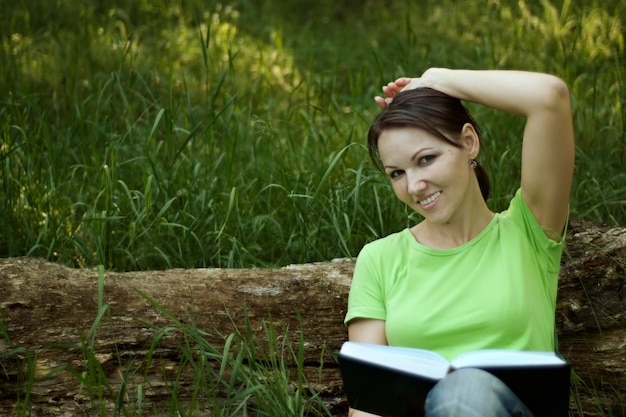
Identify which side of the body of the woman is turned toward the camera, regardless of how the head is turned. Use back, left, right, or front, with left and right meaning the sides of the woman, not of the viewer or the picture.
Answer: front
